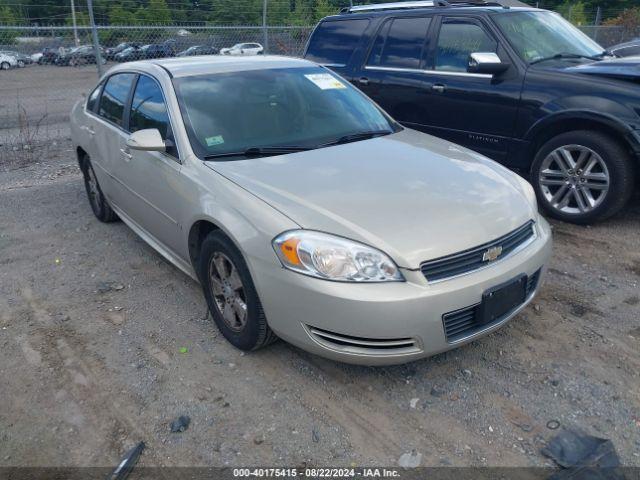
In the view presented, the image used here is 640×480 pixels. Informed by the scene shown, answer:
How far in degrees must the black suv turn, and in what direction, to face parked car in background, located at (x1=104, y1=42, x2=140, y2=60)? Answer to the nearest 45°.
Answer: approximately 180°

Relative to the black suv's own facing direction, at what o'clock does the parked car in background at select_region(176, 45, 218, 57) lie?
The parked car in background is roughly at 6 o'clock from the black suv.

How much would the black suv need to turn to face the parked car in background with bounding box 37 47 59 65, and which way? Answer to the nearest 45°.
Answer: approximately 180°

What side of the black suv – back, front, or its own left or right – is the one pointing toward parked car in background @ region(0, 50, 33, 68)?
back

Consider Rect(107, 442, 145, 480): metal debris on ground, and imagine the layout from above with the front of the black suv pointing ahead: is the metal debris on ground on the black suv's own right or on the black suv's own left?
on the black suv's own right

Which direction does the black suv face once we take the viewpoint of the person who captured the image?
facing the viewer and to the right of the viewer

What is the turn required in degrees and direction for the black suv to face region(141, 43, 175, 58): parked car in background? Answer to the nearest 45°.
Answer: approximately 180°

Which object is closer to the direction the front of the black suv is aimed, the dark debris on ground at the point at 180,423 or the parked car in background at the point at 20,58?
the dark debris on ground
